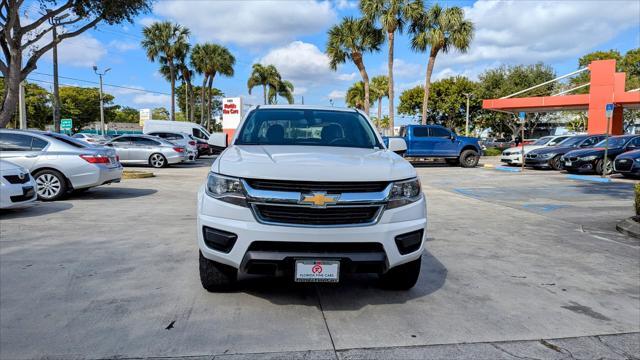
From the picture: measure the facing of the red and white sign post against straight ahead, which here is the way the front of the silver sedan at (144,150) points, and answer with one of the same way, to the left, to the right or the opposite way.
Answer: to the left

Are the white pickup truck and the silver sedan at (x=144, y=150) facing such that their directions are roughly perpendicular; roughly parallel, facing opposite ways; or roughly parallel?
roughly perpendicular

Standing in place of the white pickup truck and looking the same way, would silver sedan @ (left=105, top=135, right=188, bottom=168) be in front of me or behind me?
behind

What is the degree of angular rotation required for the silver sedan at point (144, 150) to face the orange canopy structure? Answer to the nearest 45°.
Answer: approximately 180°

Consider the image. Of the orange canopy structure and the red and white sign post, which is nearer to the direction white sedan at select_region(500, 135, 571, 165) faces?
the red and white sign post

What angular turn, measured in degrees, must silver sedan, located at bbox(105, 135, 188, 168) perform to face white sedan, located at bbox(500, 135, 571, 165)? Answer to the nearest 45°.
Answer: approximately 180°
